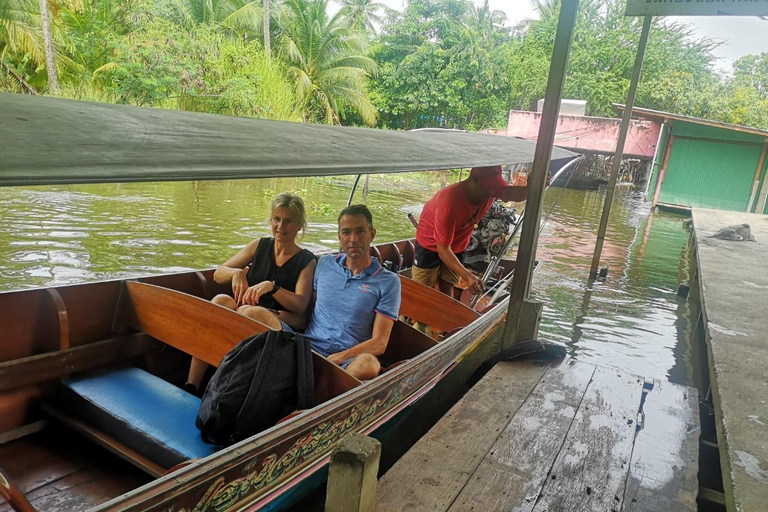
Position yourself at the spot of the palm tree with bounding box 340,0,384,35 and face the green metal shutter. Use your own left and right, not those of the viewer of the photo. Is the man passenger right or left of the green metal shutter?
right

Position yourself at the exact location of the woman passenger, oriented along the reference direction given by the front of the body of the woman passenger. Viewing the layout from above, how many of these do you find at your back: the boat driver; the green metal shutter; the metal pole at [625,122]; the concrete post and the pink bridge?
4

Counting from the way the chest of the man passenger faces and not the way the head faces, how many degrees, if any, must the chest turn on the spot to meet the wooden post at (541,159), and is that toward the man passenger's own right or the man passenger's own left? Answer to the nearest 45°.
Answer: approximately 135° to the man passenger's own left

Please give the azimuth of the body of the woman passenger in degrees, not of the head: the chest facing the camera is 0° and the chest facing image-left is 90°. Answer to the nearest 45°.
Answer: approximately 45°

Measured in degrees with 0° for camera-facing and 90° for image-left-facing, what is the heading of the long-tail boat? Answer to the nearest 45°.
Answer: approximately 45°

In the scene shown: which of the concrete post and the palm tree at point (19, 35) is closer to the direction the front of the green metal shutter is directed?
the concrete post

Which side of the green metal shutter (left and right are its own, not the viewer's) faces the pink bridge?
right

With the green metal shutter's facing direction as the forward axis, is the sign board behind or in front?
in front
